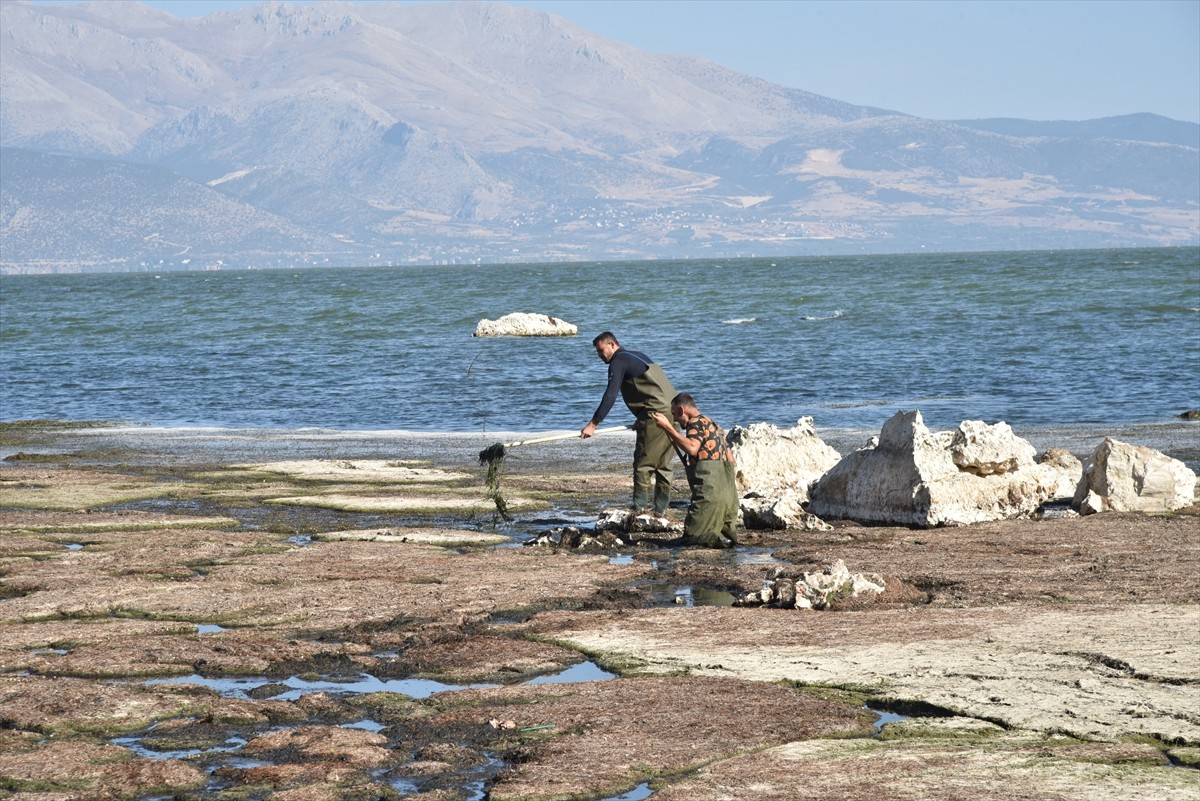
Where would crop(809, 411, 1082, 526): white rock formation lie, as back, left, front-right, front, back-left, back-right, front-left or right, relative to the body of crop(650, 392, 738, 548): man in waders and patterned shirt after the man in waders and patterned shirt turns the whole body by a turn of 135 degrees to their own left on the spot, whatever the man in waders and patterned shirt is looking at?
left

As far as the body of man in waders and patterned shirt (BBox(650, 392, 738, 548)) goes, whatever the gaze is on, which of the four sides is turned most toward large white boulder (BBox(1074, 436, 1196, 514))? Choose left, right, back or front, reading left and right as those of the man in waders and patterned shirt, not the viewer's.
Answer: back

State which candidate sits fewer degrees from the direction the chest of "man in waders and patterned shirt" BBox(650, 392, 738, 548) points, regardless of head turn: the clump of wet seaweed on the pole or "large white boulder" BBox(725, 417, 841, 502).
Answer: the clump of wet seaweed on the pole

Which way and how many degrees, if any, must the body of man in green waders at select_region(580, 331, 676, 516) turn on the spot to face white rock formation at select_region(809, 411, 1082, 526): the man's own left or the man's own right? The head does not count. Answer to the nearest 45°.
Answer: approximately 180°

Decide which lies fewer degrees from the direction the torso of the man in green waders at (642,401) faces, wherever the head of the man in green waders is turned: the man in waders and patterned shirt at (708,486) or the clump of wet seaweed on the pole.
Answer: the clump of wet seaweed on the pole

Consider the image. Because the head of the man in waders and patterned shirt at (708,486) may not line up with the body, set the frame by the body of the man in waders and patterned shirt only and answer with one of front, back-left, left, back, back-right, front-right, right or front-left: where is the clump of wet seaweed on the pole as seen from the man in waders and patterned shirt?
front-right

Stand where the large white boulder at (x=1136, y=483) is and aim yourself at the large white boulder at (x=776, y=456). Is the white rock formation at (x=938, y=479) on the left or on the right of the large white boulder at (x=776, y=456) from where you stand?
left

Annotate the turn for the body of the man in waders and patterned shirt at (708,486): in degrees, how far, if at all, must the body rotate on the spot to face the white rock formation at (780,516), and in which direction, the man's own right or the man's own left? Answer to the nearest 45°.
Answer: approximately 135° to the man's own right

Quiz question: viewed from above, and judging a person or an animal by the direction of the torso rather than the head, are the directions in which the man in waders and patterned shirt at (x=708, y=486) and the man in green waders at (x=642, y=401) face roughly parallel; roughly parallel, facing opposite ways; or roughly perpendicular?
roughly parallel

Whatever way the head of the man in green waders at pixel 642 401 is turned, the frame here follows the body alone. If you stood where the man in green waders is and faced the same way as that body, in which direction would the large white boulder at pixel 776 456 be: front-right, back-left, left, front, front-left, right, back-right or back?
back-right

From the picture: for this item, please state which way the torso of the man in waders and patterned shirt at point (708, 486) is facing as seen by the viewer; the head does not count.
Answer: to the viewer's left

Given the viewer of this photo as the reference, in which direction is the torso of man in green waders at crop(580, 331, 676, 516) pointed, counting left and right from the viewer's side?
facing to the left of the viewer
